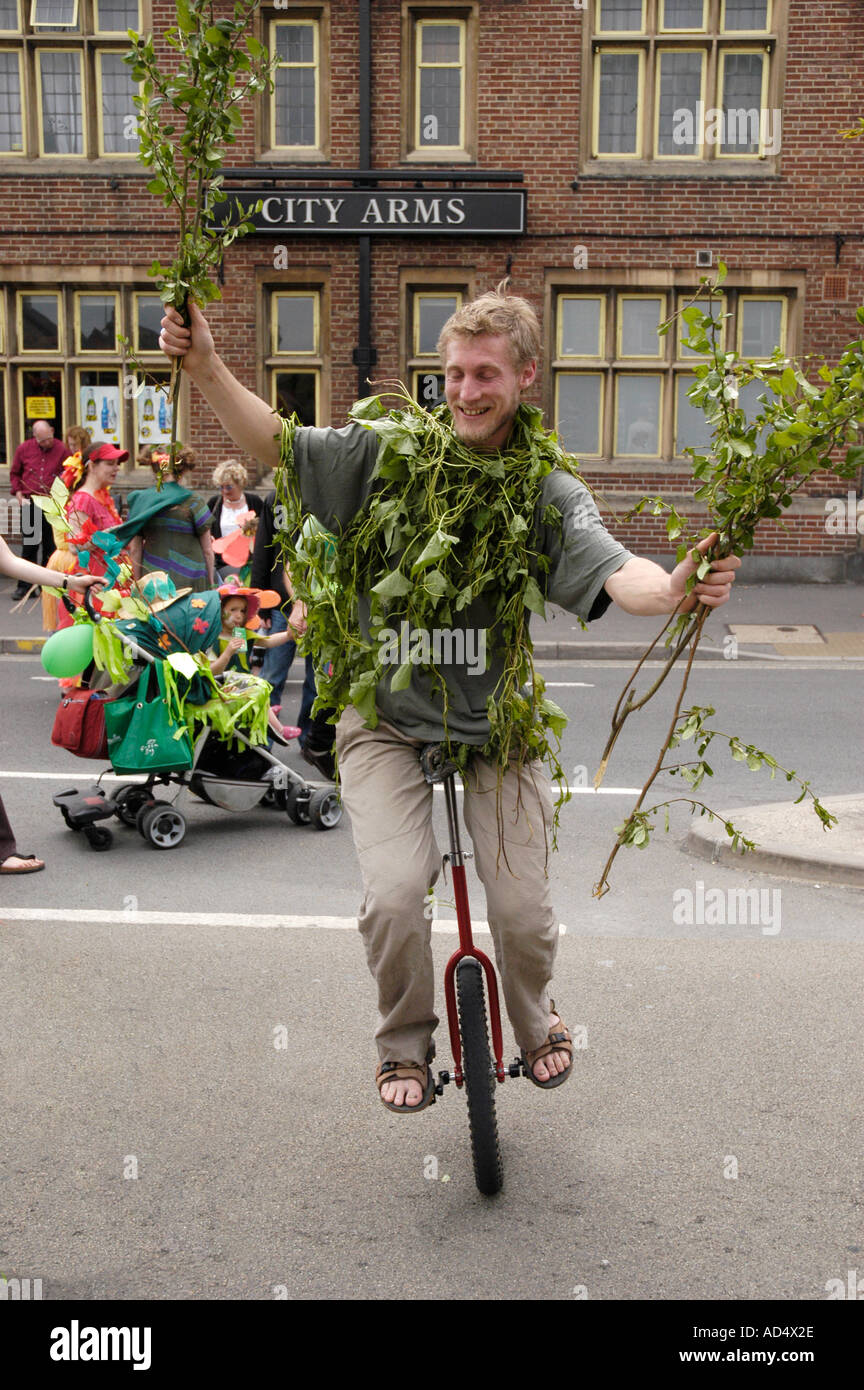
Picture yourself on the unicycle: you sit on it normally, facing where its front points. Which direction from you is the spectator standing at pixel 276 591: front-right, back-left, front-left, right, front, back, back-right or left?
back

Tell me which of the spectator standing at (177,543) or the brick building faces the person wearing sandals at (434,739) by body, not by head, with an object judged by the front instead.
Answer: the brick building

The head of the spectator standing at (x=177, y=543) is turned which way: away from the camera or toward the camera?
away from the camera

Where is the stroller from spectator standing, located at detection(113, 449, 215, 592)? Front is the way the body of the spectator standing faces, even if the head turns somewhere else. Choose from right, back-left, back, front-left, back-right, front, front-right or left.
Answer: back

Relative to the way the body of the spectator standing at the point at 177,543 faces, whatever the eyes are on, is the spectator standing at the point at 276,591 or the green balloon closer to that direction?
the spectator standing

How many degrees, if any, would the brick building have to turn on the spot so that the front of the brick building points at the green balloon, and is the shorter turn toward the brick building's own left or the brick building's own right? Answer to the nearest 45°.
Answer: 0° — it already faces it

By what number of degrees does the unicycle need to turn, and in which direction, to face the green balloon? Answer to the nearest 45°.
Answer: approximately 135° to its right

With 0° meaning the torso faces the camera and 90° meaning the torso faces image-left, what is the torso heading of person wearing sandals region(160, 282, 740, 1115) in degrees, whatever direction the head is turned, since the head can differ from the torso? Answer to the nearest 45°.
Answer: approximately 0°
